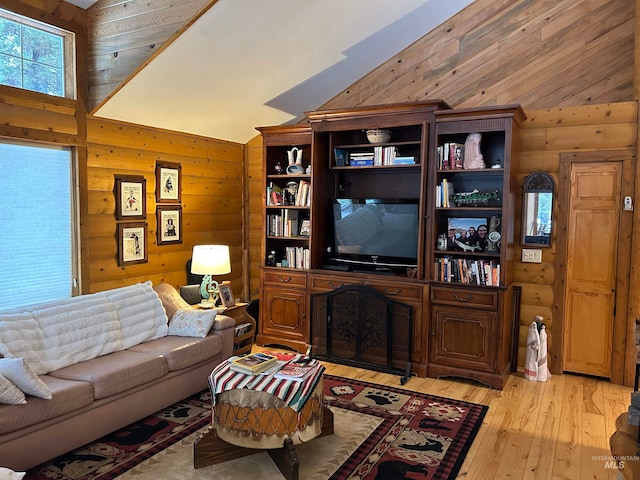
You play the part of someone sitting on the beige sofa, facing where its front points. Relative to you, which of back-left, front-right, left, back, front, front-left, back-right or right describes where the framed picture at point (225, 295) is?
left

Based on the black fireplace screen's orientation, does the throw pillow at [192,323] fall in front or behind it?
in front

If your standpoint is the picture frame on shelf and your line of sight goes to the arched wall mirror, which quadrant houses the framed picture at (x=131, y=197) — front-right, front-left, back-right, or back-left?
back-right

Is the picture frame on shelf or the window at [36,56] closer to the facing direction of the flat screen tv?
the window

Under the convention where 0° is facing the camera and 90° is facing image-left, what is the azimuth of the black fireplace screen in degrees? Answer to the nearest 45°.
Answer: approximately 45°

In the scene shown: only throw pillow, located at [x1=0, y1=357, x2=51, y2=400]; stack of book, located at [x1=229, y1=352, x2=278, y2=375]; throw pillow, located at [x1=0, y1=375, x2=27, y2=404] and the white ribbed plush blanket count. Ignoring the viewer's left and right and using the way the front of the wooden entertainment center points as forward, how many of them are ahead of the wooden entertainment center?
4

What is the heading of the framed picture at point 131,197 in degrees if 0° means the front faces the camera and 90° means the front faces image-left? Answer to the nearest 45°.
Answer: approximately 315°

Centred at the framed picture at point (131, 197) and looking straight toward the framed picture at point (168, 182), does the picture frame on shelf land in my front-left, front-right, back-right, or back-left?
front-right

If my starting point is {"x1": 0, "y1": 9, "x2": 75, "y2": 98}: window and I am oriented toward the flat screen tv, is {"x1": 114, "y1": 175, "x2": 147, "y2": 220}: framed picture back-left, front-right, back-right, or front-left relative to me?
front-left

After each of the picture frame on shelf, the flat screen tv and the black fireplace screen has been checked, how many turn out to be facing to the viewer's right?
0

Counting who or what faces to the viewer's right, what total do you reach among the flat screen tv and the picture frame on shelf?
0

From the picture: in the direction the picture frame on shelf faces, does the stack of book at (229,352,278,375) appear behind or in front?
in front

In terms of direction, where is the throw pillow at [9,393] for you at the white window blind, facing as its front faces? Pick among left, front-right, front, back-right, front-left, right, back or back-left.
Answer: front-right
